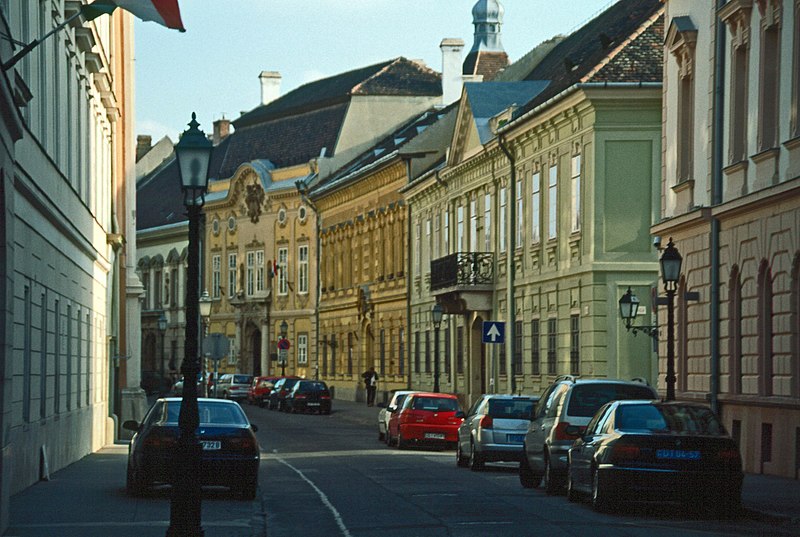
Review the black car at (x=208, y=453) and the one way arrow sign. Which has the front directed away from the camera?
the black car

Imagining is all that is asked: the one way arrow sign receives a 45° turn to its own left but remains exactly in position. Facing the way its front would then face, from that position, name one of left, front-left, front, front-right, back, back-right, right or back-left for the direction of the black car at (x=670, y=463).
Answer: front-right

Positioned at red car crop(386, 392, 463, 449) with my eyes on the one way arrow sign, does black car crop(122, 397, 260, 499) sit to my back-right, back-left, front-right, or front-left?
back-right

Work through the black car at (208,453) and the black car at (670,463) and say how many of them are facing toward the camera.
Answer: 0

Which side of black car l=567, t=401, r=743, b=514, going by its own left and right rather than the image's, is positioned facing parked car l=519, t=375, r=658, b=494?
front

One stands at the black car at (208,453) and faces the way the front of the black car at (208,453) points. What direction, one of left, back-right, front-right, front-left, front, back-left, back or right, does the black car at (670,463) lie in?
back-right

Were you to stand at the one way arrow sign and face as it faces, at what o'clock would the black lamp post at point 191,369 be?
The black lamp post is roughly at 12 o'clock from the one way arrow sign.

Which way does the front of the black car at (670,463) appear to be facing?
away from the camera

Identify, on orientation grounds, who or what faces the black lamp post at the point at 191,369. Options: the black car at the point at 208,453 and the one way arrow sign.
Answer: the one way arrow sign

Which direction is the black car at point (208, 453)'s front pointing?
away from the camera

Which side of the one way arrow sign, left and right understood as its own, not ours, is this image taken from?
front

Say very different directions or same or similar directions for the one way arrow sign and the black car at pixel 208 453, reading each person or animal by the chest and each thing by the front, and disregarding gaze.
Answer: very different directions

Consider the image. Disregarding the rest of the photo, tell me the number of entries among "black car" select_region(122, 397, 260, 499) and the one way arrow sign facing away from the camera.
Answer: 1

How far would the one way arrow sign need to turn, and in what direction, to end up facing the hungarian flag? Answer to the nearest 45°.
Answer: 0° — it already faces it

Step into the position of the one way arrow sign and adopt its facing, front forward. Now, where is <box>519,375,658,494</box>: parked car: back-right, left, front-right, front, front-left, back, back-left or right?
front

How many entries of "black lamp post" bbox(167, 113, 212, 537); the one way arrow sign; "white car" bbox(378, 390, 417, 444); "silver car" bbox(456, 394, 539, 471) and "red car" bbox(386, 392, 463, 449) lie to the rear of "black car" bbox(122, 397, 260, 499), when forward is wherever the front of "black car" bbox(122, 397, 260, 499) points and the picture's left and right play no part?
1
